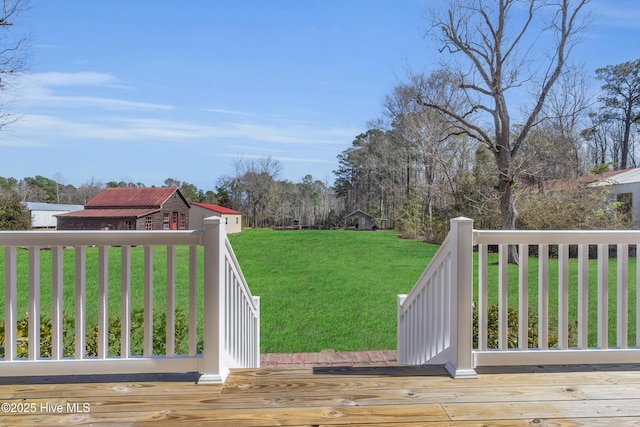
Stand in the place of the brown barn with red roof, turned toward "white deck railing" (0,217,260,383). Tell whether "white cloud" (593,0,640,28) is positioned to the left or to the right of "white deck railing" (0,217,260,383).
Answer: left

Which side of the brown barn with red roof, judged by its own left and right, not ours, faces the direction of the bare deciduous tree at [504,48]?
front

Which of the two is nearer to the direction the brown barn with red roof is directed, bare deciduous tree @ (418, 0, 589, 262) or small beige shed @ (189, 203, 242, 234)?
the bare deciduous tree

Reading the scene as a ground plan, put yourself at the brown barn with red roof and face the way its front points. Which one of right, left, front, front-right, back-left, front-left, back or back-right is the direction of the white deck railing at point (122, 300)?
front-right

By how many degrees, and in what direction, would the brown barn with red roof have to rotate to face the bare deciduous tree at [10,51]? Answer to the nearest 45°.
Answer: approximately 45° to its right

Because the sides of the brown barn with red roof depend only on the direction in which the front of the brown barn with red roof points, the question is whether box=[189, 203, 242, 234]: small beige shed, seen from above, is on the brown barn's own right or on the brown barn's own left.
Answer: on the brown barn's own left

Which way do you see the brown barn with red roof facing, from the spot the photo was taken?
facing the viewer and to the right of the viewer

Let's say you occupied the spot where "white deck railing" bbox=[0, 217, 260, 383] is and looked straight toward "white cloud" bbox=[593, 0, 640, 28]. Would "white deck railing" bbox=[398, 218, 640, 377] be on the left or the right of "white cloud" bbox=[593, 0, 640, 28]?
right

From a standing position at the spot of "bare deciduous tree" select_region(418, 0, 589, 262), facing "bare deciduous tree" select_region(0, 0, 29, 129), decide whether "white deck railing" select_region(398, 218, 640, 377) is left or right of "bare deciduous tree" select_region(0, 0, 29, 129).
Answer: left
